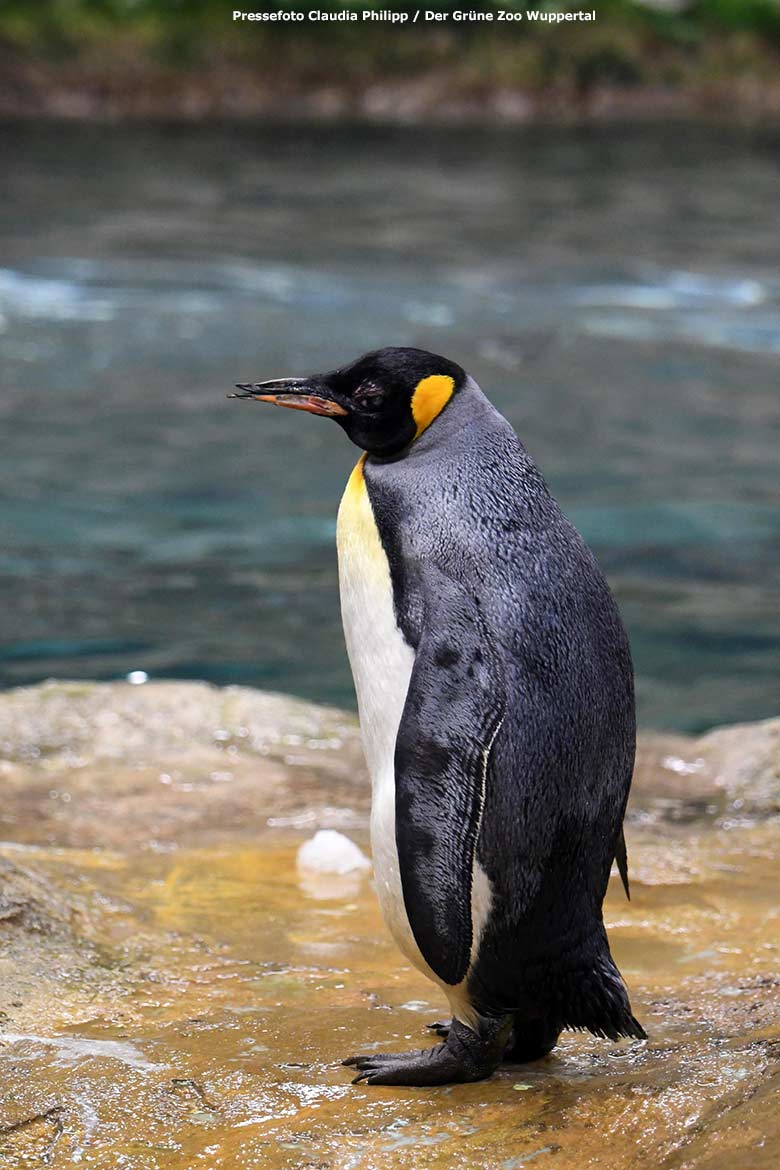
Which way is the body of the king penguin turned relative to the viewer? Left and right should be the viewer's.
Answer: facing to the left of the viewer
